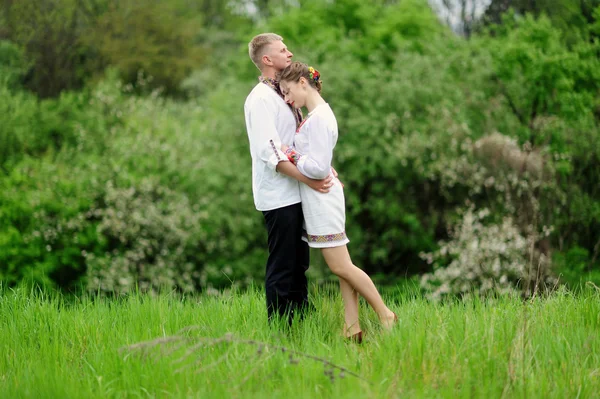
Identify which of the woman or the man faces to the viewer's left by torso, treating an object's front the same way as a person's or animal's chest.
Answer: the woman

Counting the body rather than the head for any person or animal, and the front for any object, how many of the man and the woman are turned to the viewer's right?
1

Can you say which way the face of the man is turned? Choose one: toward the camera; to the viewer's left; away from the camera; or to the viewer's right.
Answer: to the viewer's right

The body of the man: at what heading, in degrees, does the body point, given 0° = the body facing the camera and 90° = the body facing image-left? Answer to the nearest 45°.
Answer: approximately 270°

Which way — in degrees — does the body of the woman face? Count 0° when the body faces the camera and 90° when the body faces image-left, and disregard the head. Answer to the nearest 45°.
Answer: approximately 90°

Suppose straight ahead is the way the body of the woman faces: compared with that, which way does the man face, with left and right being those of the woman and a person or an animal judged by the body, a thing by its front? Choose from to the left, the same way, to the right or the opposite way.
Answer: the opposite way
